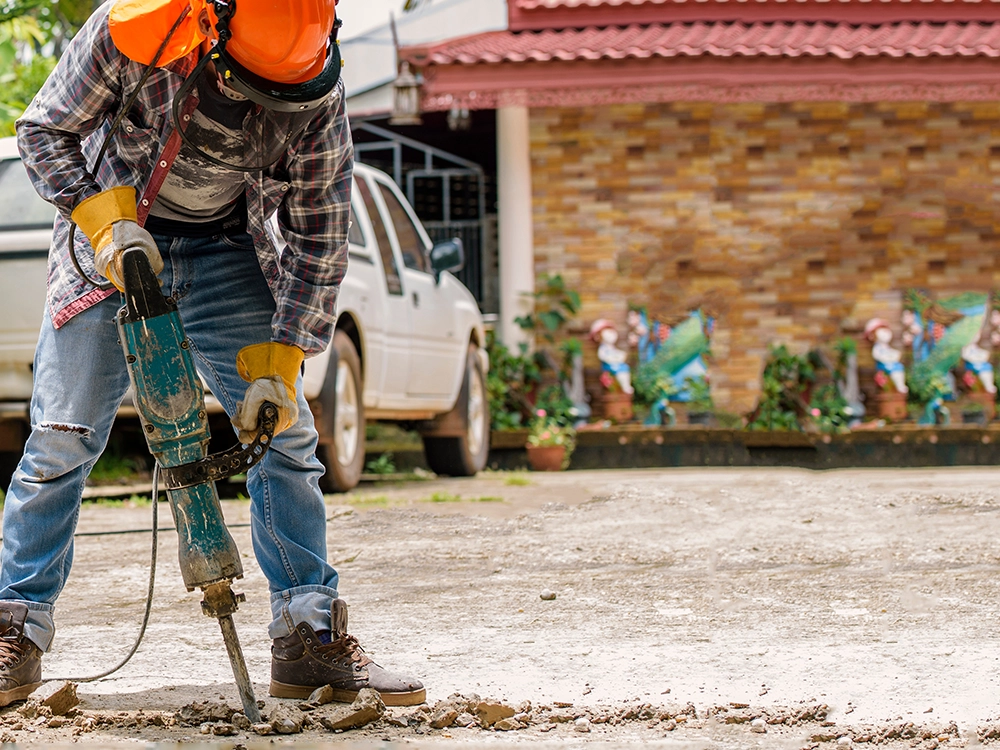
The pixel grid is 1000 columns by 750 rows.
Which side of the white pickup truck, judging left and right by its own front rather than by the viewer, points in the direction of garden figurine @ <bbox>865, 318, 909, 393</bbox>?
front

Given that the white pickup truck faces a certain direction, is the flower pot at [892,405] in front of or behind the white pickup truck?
in front

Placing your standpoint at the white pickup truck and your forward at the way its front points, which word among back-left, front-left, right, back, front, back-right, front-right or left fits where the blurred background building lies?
front

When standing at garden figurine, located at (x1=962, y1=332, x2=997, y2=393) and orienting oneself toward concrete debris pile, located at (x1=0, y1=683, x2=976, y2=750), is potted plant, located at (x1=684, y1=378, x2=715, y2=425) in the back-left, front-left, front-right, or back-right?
front-right

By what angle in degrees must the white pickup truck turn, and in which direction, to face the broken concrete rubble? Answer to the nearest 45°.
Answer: approximately 135° to its right

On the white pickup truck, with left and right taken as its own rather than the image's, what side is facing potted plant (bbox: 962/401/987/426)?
front

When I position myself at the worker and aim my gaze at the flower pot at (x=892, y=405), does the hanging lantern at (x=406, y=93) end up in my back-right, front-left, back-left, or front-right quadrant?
front-left

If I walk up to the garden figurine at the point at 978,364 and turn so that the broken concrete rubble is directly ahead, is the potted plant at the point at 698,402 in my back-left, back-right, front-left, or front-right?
front-right

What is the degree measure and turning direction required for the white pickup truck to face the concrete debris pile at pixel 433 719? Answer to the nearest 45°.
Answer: approximately 135° to its right

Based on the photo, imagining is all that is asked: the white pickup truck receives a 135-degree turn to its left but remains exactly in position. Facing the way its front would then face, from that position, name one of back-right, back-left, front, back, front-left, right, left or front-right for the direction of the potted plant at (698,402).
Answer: back-right

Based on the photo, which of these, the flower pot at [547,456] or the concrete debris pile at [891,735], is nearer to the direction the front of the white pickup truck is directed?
the flower pot

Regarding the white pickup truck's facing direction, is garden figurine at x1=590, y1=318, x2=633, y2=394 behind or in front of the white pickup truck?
in front

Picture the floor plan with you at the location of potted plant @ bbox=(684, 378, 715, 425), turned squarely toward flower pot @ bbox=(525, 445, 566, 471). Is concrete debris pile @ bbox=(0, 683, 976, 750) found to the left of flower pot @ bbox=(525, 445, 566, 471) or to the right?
left

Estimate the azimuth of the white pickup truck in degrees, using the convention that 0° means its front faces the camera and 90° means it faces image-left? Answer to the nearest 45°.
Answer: approximately 225°

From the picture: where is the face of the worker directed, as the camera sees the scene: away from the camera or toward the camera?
toward the camera
